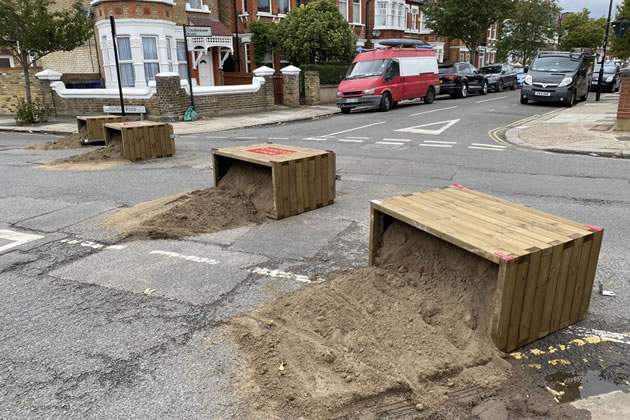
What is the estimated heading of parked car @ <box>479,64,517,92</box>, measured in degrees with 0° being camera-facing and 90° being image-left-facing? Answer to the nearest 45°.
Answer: approximately 45°

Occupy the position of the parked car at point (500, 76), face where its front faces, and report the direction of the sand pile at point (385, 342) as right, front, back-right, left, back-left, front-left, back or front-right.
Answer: front-left

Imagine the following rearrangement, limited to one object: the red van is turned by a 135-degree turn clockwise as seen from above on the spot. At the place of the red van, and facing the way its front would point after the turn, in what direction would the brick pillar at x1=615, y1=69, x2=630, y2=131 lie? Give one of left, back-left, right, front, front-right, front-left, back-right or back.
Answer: back-right

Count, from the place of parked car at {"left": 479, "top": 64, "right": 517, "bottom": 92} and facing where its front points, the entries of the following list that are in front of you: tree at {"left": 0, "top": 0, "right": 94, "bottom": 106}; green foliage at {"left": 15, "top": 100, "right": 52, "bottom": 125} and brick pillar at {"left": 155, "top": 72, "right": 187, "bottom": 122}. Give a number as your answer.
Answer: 3

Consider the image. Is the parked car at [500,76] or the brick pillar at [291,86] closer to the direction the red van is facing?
the brick pillar

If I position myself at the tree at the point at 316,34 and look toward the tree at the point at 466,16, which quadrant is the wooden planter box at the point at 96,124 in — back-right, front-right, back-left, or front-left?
back-right

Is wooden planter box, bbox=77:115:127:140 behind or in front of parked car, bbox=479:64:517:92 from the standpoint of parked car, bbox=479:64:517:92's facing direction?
in front

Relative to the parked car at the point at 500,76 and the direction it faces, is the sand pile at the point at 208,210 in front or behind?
in front

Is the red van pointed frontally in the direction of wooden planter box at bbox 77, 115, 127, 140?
yes

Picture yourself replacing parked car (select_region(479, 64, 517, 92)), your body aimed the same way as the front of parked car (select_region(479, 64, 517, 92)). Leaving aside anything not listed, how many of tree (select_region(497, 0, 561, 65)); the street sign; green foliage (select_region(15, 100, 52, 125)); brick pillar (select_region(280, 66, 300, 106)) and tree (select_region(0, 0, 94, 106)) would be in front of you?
4

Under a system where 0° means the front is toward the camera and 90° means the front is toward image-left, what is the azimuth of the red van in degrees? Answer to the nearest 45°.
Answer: approximately 45°

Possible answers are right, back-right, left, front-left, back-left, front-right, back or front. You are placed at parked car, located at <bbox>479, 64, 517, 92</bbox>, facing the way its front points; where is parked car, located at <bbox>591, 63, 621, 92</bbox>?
back-left
